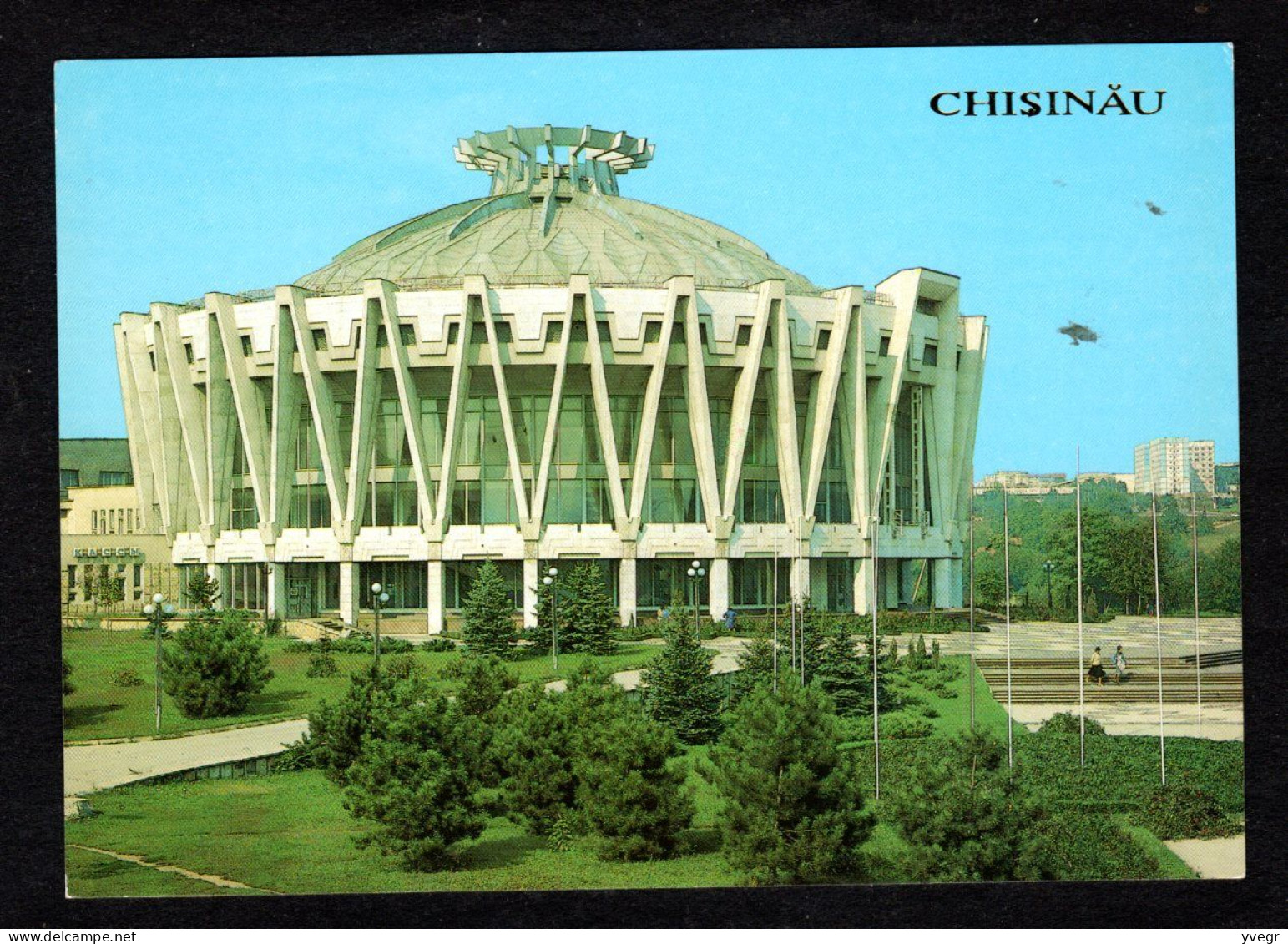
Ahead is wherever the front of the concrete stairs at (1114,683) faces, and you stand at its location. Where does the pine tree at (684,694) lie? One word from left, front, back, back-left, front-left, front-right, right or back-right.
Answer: front-right

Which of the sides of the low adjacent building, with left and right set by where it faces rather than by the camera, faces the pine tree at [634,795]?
front

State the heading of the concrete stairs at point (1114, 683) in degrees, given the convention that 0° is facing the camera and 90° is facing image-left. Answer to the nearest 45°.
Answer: approximately 0°

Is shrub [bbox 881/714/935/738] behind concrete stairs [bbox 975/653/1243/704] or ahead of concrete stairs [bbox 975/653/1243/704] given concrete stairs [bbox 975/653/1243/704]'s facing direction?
ahead

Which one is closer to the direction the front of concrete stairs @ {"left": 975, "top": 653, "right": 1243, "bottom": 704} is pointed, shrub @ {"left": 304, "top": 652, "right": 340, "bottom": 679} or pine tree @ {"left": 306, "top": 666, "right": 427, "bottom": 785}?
the pine tree

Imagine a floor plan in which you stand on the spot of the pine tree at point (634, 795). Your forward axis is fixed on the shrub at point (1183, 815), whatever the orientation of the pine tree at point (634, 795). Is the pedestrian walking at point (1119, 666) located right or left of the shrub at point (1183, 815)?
left

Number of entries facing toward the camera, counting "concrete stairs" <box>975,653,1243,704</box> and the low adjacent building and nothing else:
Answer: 2

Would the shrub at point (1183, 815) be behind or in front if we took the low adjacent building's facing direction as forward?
in front

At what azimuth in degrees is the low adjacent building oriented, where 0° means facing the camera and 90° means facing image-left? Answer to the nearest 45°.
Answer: approximately 0°

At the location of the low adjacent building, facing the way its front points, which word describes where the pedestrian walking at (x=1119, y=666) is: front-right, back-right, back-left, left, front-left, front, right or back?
front-left
